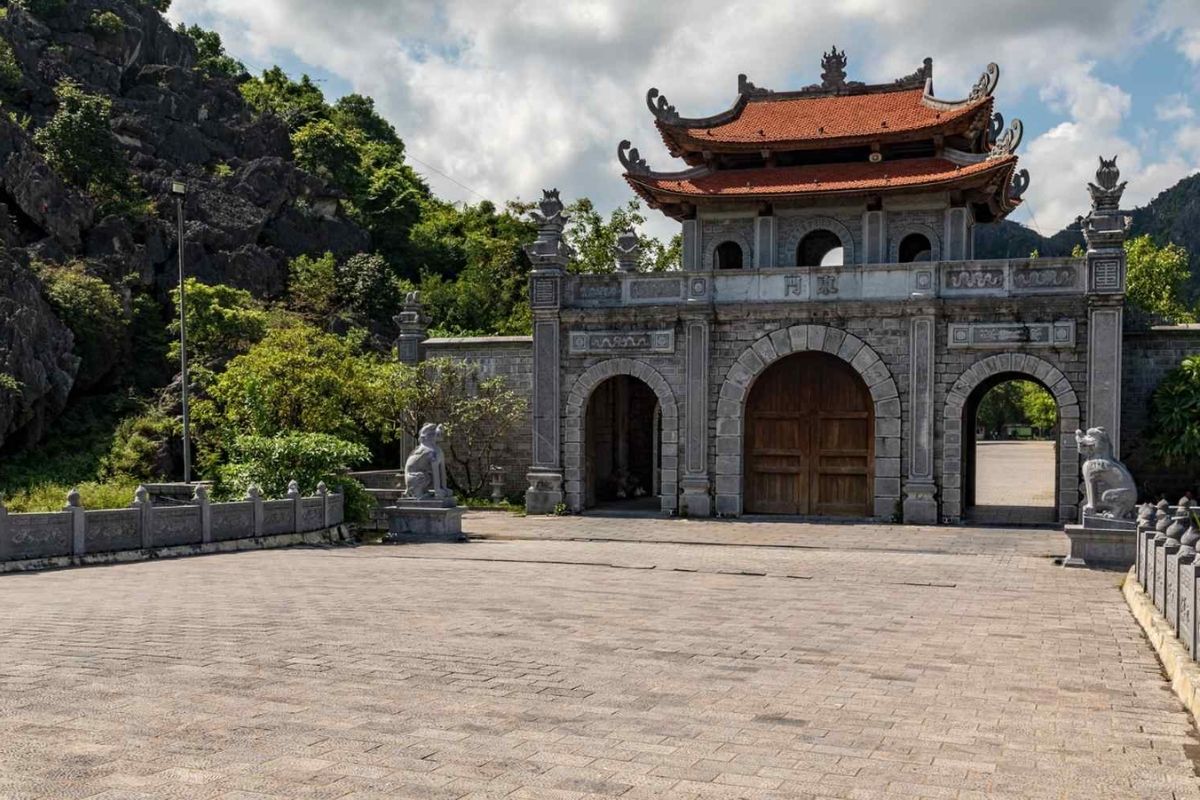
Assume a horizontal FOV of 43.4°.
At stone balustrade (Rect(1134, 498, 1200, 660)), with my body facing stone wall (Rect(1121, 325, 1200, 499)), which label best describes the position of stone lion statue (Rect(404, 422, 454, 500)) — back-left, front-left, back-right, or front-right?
front-left

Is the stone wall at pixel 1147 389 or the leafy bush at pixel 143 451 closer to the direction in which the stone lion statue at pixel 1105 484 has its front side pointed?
the leafy bush

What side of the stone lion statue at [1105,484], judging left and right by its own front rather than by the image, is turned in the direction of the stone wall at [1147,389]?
right

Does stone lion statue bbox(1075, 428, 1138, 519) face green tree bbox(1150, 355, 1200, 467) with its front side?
no

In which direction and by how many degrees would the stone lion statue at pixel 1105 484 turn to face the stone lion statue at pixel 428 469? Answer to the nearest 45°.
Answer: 0° — it already faces it

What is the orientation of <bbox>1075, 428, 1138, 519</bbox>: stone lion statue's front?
to the viewer's left

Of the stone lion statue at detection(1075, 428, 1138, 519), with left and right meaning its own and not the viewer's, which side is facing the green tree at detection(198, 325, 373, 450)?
front

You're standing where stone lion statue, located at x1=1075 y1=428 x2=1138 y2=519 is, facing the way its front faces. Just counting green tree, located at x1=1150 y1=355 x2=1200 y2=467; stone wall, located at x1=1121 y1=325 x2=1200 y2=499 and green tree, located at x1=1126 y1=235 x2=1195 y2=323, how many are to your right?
3

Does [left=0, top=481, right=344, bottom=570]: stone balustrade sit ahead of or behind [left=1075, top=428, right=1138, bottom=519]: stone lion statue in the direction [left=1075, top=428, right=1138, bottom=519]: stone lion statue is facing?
ahead

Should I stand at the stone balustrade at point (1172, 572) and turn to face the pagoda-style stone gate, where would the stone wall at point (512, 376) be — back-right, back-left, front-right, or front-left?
front-left

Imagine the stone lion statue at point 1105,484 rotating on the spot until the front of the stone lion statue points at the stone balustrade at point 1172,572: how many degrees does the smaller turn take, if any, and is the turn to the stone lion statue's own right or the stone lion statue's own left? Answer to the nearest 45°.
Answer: approximately 90° to the stone lion statue's own left

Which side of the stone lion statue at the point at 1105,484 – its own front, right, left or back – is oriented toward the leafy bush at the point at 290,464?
front
